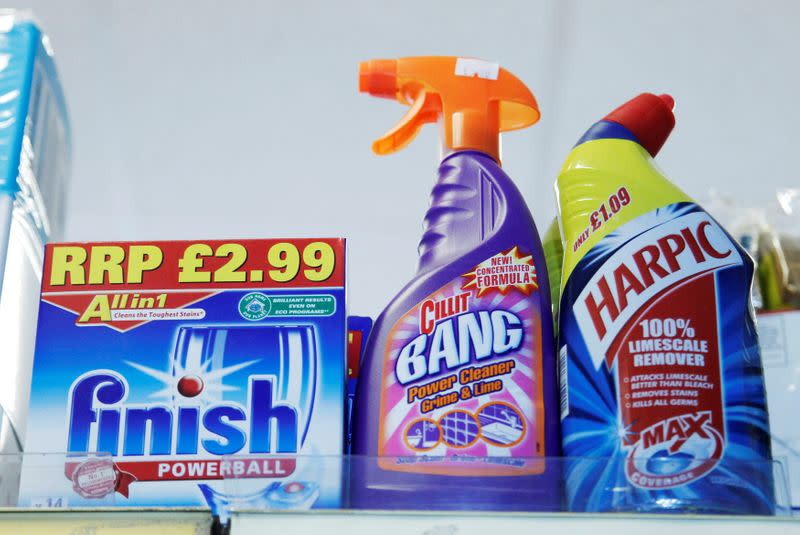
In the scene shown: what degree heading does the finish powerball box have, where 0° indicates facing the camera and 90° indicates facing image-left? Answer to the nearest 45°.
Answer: approximately 0°
